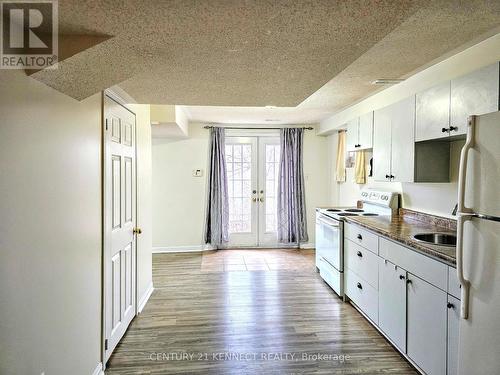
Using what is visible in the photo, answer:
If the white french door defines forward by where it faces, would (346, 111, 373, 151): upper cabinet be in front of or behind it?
in front

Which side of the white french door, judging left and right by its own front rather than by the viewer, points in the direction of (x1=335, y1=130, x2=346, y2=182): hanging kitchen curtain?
left

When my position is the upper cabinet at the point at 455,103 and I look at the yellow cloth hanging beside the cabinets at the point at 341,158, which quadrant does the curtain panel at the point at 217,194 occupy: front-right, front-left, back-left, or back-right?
front-left

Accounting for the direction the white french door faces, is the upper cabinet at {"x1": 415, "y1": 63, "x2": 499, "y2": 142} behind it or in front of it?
in front

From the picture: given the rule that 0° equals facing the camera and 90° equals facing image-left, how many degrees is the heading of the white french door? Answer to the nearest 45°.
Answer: approximately 0°

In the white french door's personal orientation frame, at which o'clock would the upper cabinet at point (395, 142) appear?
The upper cabinet is roughly at 11 o'clock from the white french door.

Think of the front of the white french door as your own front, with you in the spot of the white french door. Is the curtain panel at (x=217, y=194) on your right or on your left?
on your right

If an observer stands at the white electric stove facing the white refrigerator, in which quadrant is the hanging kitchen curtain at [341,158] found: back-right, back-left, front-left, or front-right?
back-left

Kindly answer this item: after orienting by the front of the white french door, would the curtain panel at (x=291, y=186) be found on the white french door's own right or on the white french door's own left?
on the white french door's own left

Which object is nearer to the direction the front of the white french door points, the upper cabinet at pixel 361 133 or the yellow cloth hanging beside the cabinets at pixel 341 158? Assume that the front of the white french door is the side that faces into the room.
the upper cabinet

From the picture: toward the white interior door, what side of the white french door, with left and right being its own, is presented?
front

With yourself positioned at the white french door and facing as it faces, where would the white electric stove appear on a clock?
The white electric stove is roughly at 11 o'clock from the white french door.
